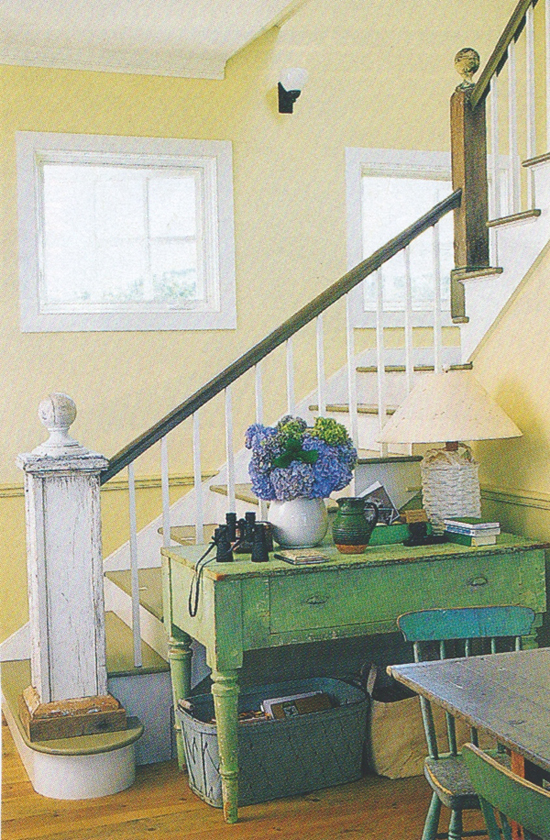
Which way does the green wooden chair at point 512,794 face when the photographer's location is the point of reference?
facing away from the viewer and to the right of the viewer

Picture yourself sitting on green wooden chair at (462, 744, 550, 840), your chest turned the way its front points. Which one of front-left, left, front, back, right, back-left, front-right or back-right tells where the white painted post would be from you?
left

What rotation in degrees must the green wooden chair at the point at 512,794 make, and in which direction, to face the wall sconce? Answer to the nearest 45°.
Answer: approximately 45° to its left

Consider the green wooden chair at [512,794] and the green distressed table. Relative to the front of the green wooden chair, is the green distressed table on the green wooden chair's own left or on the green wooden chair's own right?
on the green wooden chair's own left

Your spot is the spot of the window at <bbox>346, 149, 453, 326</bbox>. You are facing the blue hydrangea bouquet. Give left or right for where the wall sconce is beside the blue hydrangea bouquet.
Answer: right
